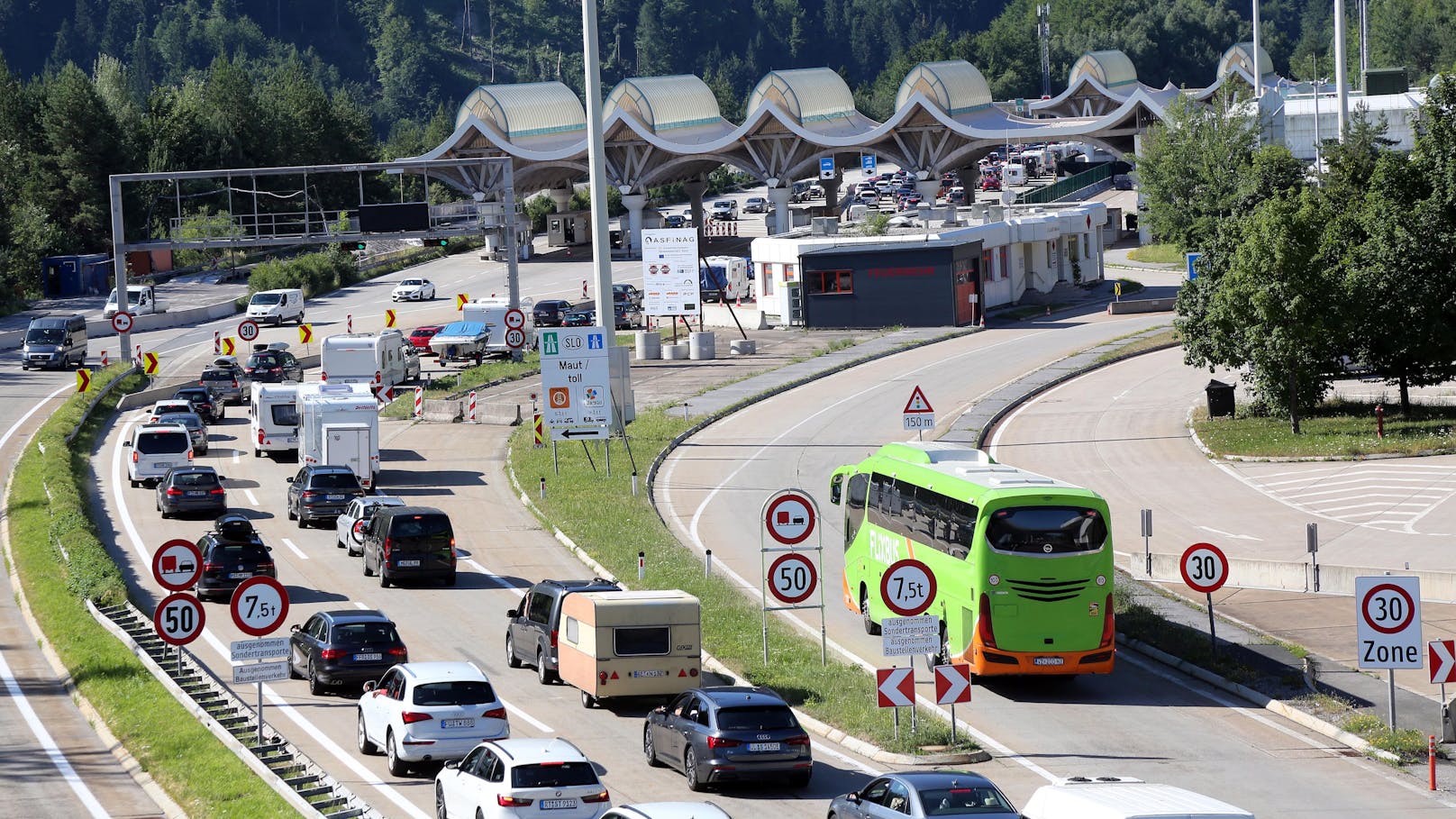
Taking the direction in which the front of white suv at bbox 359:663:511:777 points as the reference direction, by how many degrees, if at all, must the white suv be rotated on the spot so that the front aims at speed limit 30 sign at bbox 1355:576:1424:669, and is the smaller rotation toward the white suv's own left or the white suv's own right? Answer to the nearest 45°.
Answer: approximately 135° to the white suv's own right

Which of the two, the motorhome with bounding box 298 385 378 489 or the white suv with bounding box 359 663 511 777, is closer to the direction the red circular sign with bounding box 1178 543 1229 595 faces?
the white suv

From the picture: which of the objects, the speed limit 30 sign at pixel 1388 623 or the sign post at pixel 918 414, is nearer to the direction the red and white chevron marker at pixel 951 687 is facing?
the speed limit 30 sign

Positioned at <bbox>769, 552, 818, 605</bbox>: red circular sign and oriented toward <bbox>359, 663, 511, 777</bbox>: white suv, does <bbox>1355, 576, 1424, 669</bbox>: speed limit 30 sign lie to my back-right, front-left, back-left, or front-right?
back-left

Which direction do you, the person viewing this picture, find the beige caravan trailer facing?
facing away from the viewer and to the left of the viewer

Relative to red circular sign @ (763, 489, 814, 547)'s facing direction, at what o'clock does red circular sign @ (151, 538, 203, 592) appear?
red circular sign @ (151, 538, 203, 592) is roughly at 3 o'clock from red circular sign @ (763, 489, 814, 547).

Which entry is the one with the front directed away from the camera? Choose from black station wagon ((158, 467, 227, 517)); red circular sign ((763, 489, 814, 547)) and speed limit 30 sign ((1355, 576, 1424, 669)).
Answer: the black station wagon

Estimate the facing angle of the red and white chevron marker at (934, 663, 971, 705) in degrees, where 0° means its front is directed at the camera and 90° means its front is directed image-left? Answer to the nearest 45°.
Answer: approximately 0°

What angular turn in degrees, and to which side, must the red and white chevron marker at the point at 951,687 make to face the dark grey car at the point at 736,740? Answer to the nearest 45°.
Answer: approximately 45° to its right

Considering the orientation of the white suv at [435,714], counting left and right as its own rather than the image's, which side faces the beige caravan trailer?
right

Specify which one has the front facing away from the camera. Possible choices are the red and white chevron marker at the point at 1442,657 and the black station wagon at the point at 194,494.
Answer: the black station wagon

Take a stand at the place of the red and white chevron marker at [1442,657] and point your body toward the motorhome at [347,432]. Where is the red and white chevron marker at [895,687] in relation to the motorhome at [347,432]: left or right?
left

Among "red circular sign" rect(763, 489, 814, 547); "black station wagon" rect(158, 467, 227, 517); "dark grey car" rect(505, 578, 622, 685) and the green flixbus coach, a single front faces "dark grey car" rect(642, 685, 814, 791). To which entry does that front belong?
the red circular sign
